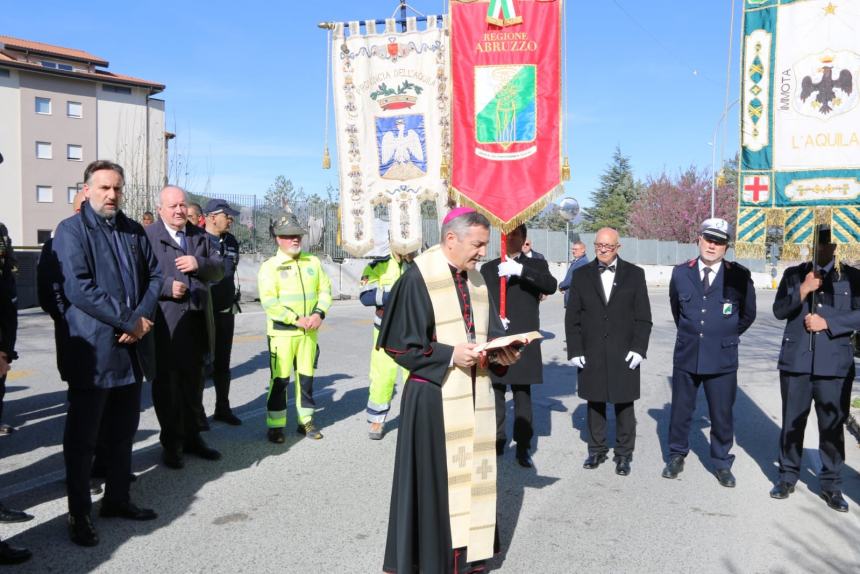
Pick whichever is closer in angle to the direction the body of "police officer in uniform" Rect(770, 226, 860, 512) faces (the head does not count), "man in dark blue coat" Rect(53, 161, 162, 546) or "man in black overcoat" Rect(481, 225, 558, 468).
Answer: the man in dark blue coat

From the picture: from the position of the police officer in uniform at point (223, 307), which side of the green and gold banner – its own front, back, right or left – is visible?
right

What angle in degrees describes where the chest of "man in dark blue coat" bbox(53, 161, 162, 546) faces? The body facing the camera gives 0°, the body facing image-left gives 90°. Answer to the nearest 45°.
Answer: approximately 315°

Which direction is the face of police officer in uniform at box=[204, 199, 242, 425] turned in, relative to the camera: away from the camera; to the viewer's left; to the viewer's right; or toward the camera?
to the viewer's right

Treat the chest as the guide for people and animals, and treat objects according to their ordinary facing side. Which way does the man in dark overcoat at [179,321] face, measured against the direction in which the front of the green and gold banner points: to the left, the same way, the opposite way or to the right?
to the left

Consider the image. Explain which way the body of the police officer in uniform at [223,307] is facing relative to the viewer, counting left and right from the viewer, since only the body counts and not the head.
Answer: facing to the right of the viewer
